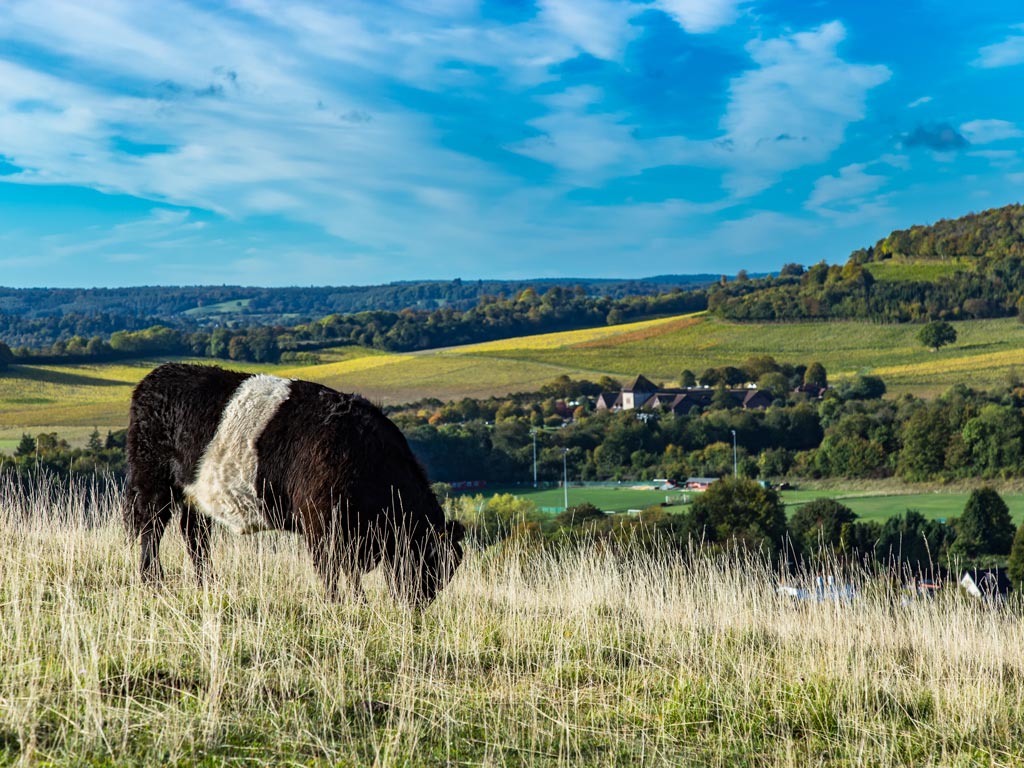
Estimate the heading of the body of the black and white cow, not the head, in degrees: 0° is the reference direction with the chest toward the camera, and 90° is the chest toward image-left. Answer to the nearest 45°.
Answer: approximately 270°
